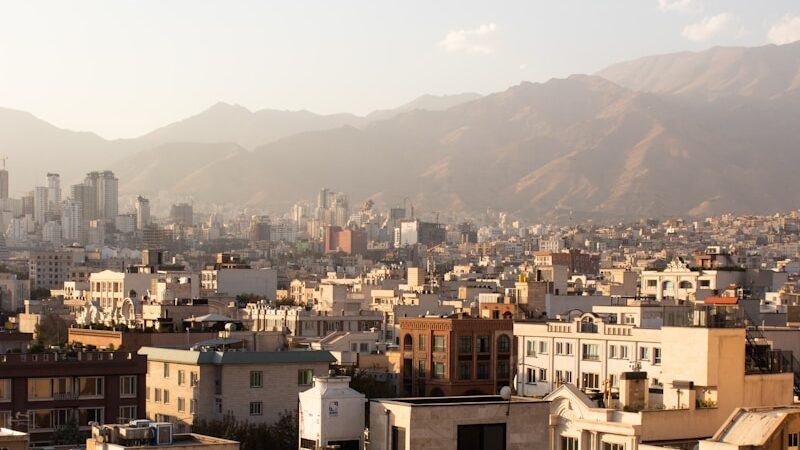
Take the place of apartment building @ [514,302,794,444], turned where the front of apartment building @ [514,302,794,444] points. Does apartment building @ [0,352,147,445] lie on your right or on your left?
on your right

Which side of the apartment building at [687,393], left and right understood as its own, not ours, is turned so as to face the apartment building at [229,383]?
right

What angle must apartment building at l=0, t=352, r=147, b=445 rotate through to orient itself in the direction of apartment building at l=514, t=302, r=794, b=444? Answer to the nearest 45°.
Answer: approximately 45° to its left

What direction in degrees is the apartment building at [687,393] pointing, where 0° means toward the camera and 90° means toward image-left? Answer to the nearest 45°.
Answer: approximately 45°

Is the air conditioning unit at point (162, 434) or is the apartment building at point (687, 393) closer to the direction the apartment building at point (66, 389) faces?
the air conditioning unit

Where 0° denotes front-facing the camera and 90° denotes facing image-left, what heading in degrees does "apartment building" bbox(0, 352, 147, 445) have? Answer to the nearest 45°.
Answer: approximately 0°
